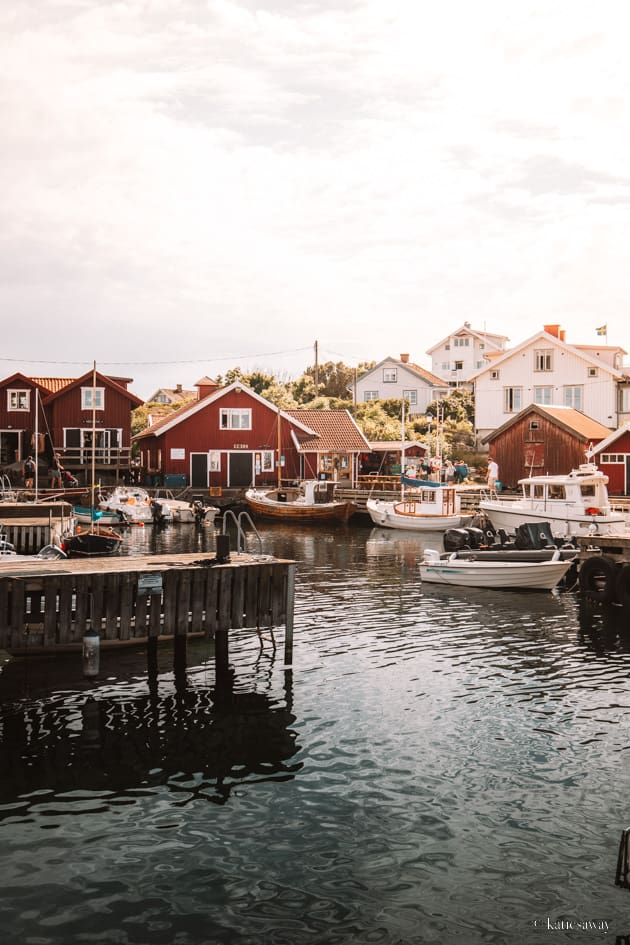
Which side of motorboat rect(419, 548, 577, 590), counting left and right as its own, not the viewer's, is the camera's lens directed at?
right

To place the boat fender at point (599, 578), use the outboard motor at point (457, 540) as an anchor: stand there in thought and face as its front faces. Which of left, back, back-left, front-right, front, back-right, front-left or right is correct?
front-right

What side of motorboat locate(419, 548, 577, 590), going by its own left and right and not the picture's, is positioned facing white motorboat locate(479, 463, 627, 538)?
left

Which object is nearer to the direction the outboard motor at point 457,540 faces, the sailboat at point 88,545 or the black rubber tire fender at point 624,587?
the black rubber tire fender

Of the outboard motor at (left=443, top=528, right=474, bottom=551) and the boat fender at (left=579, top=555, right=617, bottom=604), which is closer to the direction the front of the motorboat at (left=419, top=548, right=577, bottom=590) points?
the boat fender

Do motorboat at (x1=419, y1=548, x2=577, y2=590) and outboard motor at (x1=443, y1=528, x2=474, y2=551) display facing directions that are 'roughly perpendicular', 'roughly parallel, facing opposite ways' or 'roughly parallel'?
roughly parallel

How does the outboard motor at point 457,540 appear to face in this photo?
to the viewer's right

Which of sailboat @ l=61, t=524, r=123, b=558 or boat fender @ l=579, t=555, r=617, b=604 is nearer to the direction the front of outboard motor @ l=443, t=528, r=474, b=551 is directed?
the boat fender
